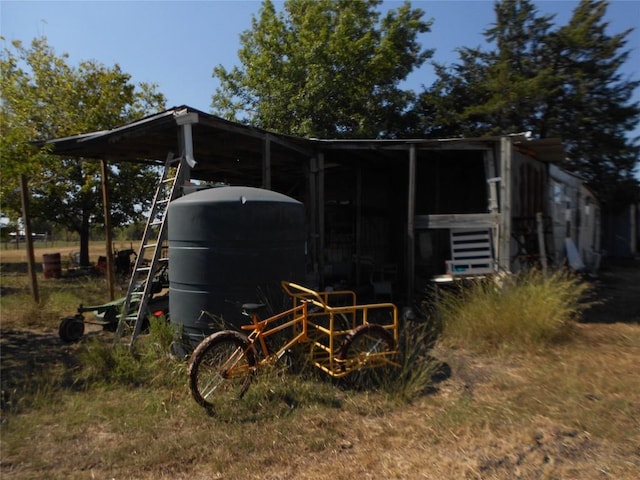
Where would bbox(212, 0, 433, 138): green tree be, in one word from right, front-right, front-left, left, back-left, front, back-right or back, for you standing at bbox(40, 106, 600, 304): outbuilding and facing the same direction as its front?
back

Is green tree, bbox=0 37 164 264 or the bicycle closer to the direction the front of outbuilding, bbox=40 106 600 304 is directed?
the bicycle

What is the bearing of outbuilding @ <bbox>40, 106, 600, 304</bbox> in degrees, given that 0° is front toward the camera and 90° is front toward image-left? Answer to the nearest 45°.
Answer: approximately 0°

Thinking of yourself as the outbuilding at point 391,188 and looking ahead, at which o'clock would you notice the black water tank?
The black water tank is roughly at 1 o'clock from the outbuilding.

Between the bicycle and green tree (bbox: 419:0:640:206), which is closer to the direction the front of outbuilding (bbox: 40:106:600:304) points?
the bicycle

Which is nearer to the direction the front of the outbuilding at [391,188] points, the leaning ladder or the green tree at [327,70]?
the leaning ladder

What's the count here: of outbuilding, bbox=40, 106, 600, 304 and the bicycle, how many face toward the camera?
1
